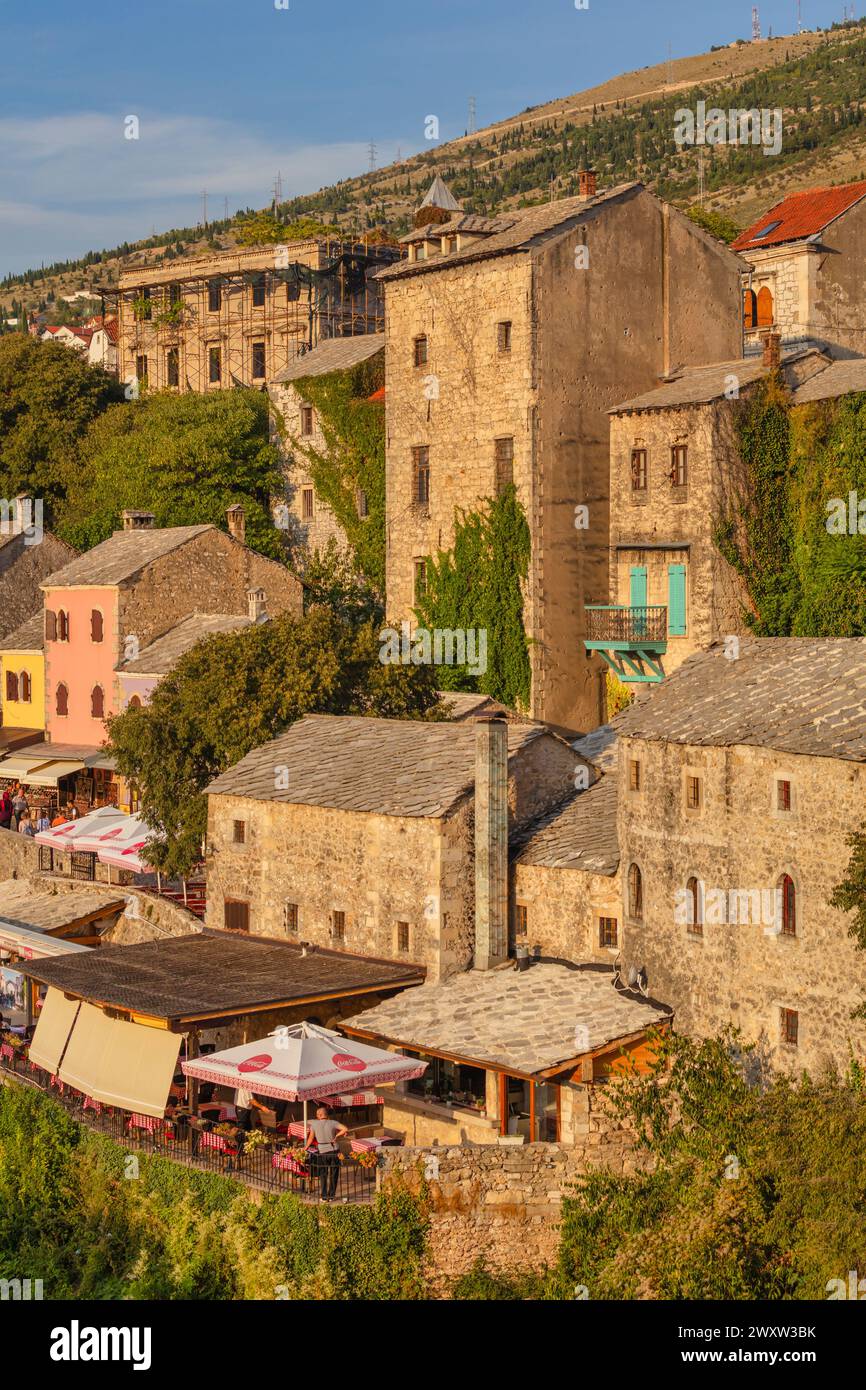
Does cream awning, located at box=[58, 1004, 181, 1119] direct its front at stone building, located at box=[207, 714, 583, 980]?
no

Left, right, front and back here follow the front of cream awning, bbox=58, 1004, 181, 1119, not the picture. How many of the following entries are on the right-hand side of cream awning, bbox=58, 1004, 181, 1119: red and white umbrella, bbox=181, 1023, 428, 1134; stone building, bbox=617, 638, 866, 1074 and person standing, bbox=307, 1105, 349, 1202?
0

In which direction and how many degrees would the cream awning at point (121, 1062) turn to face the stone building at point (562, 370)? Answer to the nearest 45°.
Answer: approximately 180°

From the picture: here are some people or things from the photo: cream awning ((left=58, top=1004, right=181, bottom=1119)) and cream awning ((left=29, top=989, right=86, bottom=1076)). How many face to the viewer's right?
0

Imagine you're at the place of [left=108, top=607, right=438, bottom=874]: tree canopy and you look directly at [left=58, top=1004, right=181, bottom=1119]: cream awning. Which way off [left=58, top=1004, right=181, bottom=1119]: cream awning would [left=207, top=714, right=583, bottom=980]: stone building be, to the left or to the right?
left

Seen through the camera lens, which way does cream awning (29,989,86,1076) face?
facing the viewer and to the left of the viewer

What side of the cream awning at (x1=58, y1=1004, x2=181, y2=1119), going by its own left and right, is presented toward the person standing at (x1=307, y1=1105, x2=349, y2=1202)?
left

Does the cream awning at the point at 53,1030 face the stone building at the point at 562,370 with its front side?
no

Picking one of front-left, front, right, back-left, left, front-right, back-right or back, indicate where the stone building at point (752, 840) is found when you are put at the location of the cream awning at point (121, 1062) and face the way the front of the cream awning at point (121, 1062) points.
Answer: left

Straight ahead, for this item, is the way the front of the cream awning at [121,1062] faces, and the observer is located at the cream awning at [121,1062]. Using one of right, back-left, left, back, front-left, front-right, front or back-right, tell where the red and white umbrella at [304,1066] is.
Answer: left

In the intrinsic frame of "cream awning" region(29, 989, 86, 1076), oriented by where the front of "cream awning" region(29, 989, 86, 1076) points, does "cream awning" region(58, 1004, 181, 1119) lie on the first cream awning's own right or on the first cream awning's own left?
on the first cream awning's own left
